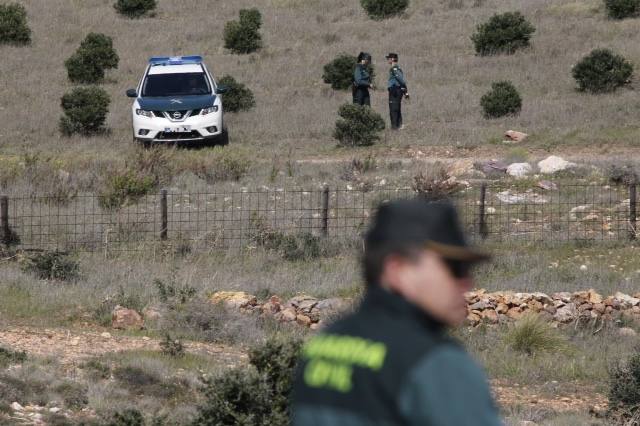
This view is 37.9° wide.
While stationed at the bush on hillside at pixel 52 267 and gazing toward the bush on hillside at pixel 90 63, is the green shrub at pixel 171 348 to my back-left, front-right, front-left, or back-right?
back-right

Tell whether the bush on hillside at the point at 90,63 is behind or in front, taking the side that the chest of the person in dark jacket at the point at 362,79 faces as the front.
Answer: behind

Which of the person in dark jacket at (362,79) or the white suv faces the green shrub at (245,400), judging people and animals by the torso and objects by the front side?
the white suv

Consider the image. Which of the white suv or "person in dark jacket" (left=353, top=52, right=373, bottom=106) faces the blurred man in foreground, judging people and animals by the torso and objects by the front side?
the white suv

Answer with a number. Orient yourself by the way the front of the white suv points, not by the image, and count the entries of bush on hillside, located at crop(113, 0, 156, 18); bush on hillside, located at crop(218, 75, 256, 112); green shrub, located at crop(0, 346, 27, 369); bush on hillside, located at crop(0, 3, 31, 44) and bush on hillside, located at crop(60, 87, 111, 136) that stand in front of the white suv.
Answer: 1

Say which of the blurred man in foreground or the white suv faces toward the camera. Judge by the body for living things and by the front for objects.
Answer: the white suv

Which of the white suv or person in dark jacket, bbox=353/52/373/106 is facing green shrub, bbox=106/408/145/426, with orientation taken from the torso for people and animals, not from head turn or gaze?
the white suv

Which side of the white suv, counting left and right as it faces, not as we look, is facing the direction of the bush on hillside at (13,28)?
back

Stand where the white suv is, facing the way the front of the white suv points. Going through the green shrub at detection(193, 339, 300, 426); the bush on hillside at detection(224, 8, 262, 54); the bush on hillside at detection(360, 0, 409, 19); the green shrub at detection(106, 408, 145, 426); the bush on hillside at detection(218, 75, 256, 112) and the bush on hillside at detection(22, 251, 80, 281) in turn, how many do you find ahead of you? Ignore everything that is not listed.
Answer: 3

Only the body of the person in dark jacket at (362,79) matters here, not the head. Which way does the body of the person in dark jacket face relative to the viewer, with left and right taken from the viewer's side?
facing to the right of the viewer

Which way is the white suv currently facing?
toward the camera

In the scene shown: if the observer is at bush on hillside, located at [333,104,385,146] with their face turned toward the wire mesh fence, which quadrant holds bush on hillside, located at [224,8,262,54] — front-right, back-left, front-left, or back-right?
back-right

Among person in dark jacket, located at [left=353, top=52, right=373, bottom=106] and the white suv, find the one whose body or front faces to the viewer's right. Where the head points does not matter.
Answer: the person in dark jacket

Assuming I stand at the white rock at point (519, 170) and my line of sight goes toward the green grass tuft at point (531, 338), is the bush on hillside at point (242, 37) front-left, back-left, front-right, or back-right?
back-right

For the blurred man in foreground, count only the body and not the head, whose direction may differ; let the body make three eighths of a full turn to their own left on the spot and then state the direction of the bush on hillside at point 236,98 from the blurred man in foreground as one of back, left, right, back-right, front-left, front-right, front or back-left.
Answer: right

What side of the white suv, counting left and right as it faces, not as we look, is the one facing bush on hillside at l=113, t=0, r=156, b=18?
back

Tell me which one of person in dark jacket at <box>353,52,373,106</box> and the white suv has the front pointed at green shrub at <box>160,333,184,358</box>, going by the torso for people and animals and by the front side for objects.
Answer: the white suv

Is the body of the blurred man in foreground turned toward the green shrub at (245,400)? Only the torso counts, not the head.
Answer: no
